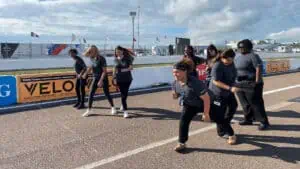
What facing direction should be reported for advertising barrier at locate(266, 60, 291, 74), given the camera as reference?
facing the viewer

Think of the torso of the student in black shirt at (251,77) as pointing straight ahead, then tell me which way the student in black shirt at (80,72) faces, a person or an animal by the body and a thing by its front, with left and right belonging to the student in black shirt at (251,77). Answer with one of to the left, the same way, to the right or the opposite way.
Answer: the same way

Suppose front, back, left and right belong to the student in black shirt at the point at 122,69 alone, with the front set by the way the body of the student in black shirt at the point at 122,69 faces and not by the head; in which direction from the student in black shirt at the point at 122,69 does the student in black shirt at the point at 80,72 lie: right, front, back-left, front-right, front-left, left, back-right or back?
right

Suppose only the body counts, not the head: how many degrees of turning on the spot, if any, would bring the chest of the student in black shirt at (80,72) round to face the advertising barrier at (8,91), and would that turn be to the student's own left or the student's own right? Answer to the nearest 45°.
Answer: approximately 45° to the student's own right

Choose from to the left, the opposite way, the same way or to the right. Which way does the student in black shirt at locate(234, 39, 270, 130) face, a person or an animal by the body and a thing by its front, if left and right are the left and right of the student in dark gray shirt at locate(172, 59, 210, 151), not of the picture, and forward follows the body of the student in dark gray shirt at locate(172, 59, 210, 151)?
the same way

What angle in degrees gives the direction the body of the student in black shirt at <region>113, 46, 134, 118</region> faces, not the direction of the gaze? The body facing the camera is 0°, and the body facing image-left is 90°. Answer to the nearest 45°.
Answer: approximately 45°

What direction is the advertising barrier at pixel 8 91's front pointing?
toward the camera

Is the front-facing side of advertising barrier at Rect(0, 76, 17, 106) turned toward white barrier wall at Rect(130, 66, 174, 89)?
no

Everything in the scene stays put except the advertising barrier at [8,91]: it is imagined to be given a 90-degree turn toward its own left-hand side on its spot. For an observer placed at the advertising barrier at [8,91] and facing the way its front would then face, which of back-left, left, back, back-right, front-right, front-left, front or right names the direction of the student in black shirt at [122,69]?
front-right

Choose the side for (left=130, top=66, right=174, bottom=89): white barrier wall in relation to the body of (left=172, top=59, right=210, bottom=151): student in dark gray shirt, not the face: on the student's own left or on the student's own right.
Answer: on the student's own right

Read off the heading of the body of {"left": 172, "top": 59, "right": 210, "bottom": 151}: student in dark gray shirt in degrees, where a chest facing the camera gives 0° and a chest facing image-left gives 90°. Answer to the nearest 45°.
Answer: approximately 45°

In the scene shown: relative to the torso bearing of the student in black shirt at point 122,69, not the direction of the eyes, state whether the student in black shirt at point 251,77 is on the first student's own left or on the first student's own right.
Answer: on the first student's own left

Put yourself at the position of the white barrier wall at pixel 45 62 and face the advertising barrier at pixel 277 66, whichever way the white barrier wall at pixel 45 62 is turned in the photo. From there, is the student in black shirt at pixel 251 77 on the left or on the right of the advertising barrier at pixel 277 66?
right
